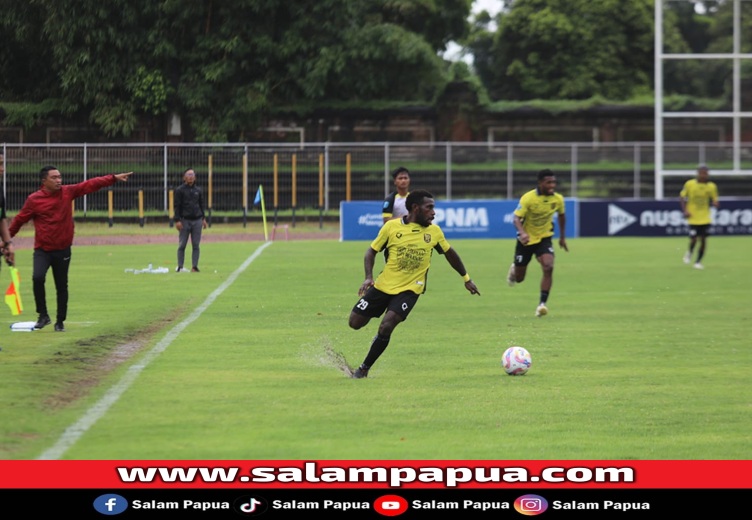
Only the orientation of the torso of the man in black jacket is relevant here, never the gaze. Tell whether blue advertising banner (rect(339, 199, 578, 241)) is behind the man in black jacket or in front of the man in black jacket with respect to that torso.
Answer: behind

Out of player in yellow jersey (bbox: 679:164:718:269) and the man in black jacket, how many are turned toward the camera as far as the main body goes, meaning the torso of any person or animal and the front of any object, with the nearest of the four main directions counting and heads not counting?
2

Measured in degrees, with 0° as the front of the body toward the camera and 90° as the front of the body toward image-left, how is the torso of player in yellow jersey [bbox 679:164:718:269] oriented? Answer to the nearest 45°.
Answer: approximately 0°

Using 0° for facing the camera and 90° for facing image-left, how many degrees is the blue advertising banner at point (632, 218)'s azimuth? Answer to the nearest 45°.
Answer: approximately 0°

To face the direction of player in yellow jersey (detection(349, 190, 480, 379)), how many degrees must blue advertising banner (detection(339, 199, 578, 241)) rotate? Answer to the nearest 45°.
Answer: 0° — it already faces them

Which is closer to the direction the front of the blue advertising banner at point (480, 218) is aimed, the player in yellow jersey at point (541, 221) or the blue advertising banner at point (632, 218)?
the player in yellow jersey

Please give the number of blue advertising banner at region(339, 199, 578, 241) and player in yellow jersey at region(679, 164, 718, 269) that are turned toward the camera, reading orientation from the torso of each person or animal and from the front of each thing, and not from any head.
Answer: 2

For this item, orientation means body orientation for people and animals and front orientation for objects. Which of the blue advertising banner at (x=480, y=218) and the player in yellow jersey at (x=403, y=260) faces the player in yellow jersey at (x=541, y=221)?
the blue advertising banner
